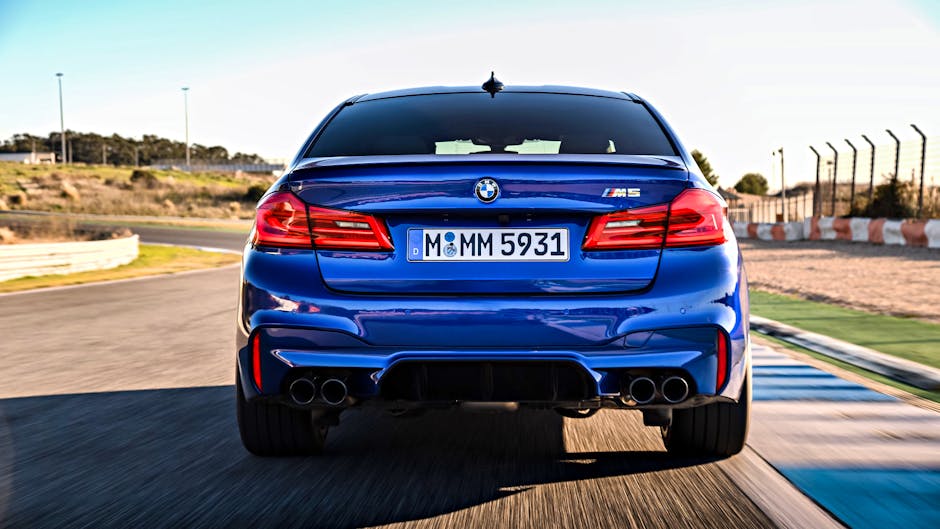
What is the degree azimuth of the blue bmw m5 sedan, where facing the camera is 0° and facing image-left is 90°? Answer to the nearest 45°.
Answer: approximately 180°

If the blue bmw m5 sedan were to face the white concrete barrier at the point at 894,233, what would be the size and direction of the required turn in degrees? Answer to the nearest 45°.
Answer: approximately 45° to its right

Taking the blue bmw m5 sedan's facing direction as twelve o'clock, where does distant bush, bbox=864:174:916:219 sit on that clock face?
The distant bush is roughly at 1 o'clock from the blue bmw m5 sedan.
